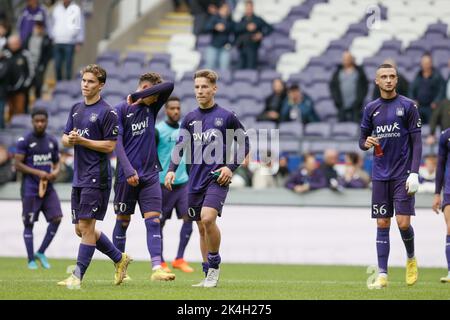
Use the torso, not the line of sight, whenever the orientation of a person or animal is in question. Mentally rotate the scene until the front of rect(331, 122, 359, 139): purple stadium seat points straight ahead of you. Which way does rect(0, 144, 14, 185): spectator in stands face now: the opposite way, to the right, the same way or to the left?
the same way

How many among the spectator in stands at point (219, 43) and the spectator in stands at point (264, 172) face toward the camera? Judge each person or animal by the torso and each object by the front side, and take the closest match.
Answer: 2

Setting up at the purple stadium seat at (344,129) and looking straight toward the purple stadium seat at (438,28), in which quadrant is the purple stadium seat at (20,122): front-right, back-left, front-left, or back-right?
back-left

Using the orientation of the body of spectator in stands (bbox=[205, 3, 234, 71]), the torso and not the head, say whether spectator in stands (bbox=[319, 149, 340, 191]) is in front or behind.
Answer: in front

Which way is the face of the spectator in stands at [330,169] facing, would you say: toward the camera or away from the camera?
toward the camera

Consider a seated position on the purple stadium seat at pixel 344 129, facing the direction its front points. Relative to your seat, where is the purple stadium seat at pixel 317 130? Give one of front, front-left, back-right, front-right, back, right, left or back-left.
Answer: right

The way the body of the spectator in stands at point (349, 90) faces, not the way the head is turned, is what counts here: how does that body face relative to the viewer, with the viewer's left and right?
facing the viewer

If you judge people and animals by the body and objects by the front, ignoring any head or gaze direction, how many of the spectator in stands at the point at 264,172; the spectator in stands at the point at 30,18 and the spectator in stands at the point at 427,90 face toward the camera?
3

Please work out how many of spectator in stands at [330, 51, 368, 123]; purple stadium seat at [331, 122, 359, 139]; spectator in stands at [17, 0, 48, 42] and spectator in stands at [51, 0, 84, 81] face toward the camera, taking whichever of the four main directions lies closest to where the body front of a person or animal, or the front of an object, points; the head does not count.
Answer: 4

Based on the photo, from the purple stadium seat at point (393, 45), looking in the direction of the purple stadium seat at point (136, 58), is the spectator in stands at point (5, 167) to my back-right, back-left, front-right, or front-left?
front-left

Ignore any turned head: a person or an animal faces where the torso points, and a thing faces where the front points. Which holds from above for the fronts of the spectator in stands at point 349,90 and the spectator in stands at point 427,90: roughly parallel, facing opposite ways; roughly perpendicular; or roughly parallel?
roughly parallel

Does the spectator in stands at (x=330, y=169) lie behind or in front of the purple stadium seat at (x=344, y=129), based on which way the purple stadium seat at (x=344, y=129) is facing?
in front

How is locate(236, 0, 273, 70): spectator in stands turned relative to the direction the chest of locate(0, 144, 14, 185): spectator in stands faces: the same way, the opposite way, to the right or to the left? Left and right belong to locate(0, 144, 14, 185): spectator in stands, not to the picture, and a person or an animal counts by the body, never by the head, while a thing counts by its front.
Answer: the same way

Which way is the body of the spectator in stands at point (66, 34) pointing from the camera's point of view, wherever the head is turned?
toward the camera

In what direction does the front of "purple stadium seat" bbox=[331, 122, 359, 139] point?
toward the camera

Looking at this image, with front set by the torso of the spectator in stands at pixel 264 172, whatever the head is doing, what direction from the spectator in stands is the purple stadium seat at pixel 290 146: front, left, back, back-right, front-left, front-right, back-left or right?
back-left

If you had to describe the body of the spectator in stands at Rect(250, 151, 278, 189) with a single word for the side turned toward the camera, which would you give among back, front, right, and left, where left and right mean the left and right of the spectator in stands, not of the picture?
front

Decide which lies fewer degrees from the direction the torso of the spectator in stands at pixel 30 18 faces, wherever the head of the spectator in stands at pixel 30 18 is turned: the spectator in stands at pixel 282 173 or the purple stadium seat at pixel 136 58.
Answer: the spectator in stands
